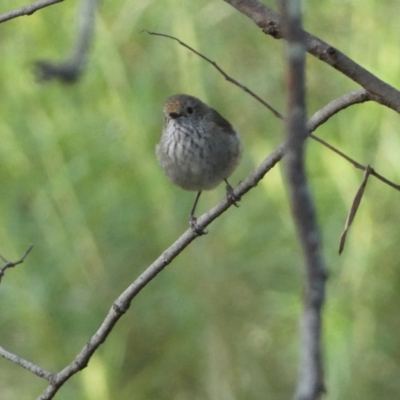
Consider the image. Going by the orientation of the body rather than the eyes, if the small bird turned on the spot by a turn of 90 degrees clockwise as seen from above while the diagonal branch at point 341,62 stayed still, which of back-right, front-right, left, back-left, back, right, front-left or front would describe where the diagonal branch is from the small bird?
back-left

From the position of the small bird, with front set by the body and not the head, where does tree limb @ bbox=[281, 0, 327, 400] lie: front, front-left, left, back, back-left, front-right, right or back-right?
front-left

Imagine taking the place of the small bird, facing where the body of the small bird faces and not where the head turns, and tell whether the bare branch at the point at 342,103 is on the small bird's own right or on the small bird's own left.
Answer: on the small bird's own left

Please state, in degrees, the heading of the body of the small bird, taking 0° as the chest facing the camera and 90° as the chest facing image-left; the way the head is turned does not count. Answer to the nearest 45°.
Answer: approximately 45°
